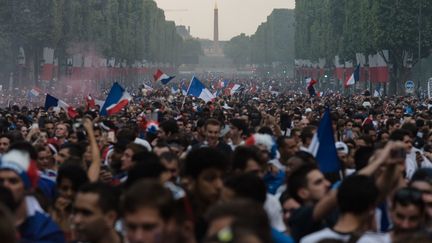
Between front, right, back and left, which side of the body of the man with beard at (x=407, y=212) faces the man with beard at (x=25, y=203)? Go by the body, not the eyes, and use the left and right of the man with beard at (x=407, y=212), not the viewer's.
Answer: right

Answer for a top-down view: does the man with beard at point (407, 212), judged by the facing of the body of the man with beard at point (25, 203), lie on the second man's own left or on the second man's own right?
on the second man's own left

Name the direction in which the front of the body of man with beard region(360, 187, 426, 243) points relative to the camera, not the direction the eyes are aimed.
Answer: toward the camera

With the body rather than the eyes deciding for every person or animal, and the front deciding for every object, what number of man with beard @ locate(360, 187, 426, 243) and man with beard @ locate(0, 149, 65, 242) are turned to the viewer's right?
0

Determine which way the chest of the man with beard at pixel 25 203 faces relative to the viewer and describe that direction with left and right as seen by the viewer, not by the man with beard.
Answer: facing the viewer and to the left of the viewer
